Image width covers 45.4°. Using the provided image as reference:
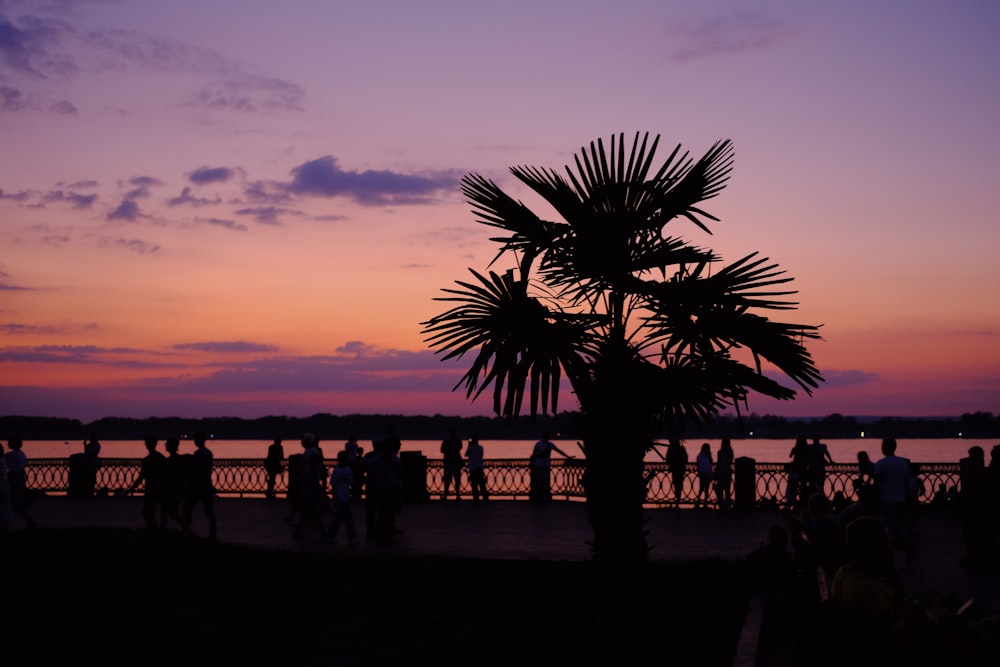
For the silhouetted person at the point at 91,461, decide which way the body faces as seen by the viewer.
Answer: away from the camera

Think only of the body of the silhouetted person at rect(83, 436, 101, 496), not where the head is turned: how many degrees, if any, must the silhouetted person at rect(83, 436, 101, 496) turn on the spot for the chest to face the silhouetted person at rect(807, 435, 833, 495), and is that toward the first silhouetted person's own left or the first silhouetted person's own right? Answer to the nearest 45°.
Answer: approximately 135° to the first silhouetted person's own right

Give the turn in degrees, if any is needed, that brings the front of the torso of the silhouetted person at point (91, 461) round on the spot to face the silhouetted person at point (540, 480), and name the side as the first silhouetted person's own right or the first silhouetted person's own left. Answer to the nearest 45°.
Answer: approximately 135° to the first silhouetted person's own right

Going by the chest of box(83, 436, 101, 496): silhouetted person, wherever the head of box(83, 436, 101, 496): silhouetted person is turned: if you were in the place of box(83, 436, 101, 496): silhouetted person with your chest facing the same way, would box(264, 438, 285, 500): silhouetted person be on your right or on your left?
on your right

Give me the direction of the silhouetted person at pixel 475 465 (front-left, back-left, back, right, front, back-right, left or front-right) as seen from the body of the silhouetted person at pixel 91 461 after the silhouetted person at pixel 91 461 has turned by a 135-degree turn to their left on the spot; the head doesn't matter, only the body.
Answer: left

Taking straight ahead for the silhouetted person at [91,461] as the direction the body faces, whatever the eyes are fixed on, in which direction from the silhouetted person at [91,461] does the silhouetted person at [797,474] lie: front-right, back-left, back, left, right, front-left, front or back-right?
back-right
